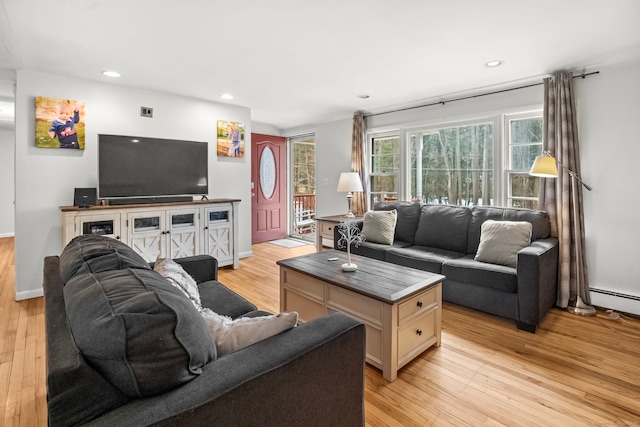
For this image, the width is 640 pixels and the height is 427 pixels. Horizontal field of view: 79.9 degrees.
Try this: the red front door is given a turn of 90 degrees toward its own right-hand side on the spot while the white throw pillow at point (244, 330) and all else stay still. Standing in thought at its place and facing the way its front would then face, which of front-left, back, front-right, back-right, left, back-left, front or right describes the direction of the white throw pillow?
front-left

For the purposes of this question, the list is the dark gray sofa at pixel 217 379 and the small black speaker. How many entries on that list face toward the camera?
1

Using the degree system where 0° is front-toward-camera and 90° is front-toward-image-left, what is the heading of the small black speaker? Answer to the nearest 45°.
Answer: approximately 0°

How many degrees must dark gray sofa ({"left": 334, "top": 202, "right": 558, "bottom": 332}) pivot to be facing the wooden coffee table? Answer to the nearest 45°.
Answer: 0° — it already faces it

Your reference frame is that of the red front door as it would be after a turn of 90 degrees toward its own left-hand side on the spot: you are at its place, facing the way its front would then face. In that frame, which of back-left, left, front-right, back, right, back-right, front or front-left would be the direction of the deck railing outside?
front

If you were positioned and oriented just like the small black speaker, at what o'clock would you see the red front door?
The red front door is roughly at 8 o'clock from the small black speaker.

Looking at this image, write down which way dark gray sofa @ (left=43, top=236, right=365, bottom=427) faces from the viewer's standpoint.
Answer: facing away from the viewer and to the right of the viewer

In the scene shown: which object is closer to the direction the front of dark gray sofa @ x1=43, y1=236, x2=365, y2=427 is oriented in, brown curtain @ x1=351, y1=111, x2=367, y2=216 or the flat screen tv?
the brown curtain

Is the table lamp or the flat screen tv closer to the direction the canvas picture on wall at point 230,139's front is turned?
the table lamp

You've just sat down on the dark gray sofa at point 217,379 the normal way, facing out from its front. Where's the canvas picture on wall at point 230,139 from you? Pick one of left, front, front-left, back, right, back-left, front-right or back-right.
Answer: front-left

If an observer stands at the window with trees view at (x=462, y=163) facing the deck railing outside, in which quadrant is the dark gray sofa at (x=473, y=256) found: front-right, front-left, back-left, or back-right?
back-left

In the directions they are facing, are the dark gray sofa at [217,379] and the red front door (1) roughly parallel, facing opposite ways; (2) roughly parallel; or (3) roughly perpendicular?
roughly perpendicular

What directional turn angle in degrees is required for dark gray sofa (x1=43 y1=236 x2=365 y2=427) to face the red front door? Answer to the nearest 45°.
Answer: approximately 45° to its left

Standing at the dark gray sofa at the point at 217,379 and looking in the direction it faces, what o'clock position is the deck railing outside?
The deck railing outside is roughly at 11 o'clock from the dark gray sofa.

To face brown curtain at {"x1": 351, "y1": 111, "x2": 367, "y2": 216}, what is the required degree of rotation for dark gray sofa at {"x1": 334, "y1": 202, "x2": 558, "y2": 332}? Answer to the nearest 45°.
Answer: approximately 90° to its right

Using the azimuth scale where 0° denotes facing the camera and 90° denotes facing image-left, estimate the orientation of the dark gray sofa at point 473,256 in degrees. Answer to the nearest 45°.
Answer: approximately 45°
